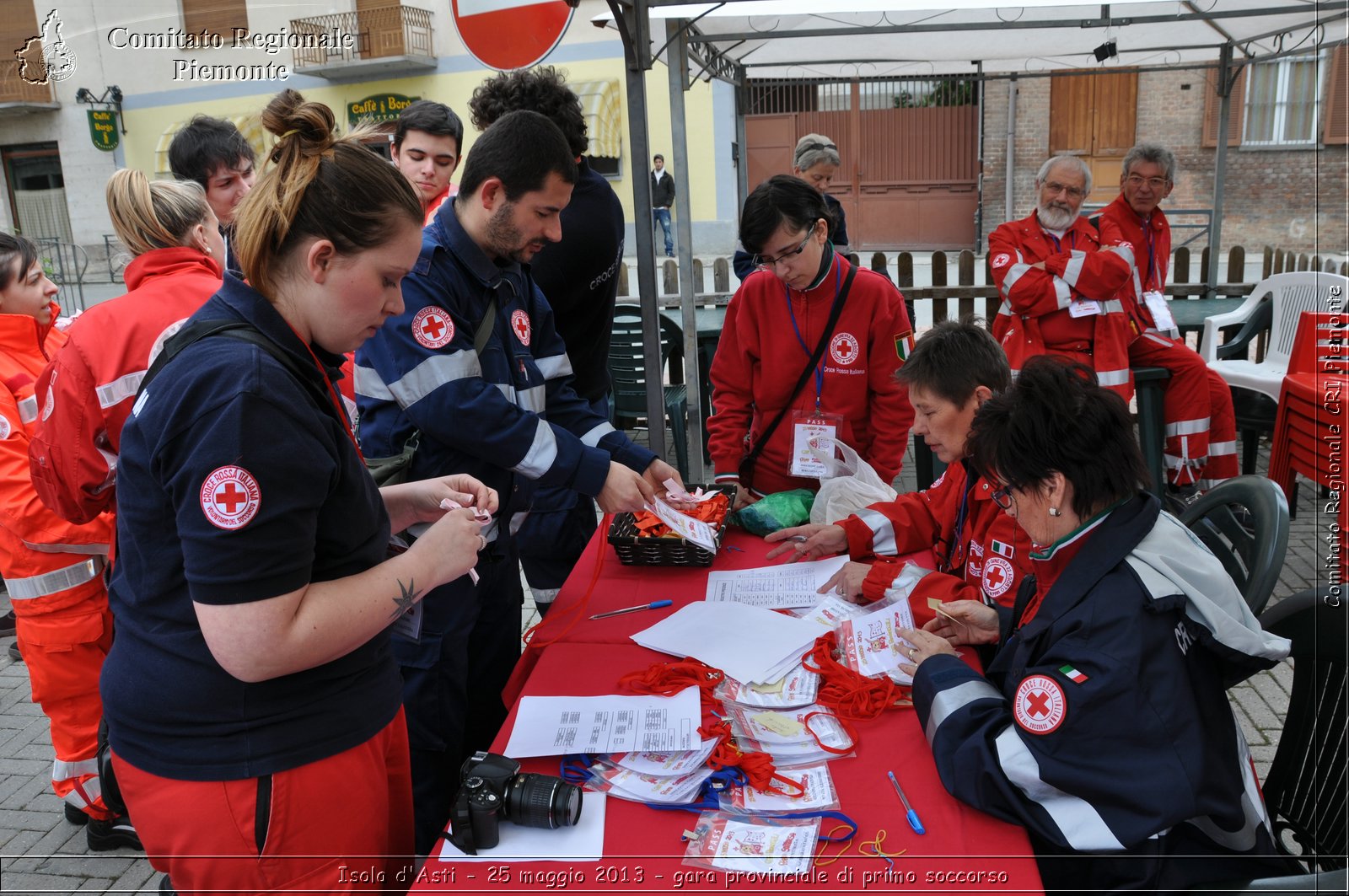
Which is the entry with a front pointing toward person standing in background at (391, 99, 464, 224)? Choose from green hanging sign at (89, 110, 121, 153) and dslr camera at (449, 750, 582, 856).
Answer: the green hanging sign

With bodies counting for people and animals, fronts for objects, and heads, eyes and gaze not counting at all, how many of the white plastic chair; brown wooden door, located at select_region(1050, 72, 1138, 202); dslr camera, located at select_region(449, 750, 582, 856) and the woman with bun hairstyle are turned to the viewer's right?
2

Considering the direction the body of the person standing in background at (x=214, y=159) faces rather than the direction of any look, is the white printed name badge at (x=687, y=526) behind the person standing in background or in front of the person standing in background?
in front

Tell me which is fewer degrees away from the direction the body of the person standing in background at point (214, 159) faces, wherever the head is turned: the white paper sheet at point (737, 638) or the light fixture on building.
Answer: the white paper sheet

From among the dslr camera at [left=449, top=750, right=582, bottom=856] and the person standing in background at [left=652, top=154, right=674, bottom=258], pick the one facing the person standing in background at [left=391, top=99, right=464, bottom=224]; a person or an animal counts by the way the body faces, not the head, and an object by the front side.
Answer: the person standing in background at [left=652, top=154, right=674, bottom=258]

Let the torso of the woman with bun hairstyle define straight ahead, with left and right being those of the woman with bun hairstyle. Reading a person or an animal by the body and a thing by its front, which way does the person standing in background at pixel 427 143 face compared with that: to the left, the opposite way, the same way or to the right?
to the right

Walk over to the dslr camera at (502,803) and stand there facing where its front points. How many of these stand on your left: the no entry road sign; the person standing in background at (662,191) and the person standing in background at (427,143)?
3

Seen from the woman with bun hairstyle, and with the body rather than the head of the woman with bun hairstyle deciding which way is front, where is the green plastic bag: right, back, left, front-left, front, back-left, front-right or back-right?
front-left

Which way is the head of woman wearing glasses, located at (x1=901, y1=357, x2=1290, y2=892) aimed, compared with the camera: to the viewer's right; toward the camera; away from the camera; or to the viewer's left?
to the viewer's left

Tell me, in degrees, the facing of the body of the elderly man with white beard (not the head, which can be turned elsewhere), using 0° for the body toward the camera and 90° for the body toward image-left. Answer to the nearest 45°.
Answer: approximately 0°

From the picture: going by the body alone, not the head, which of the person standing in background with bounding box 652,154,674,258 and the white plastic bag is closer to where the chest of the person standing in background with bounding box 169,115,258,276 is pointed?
the white plastic bag

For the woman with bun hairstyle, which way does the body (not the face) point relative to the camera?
to the viewer's right

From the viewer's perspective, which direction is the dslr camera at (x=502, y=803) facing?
to the viewer's right

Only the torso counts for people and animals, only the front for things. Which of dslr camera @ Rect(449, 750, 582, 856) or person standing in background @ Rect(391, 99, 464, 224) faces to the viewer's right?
the dslr camera

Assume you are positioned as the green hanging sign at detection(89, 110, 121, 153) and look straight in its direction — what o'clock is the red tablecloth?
The red tablecloth is roughly at 12 o'clock from the green hanging sign.

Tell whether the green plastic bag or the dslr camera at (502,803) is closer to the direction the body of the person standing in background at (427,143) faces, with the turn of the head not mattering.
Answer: the dslr camera

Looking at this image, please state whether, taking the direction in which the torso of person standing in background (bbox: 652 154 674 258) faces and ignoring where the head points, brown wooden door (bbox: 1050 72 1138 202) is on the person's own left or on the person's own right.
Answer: on the person's own left
